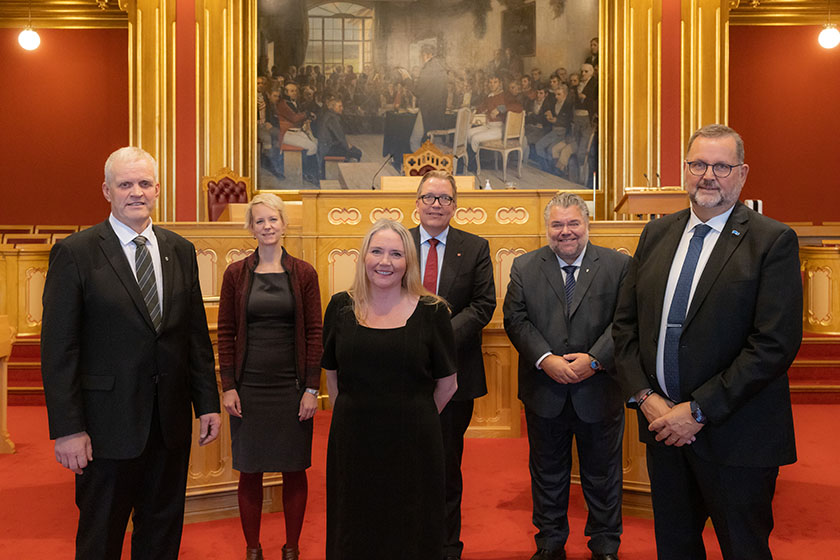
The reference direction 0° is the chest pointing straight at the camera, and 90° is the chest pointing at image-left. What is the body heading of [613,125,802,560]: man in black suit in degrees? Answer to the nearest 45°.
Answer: approximately 45°

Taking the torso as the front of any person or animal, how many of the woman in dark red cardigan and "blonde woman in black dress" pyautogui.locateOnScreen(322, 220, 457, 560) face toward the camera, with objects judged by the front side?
2

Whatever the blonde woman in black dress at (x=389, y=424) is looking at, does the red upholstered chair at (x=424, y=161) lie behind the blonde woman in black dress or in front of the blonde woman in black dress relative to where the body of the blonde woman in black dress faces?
behind

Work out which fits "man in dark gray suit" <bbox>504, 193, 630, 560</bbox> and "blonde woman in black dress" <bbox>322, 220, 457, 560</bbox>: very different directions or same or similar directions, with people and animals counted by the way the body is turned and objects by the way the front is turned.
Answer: same or similar directions

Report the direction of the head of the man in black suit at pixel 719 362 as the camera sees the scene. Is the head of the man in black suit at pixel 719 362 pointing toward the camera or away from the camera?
toward the camera

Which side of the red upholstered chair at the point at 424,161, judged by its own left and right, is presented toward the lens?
front

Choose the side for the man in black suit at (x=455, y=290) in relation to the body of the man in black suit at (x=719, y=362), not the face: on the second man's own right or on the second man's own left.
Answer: on the second man's own right

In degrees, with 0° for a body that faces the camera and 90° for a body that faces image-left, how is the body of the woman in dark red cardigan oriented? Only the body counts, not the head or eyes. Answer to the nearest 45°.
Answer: approximately 0°

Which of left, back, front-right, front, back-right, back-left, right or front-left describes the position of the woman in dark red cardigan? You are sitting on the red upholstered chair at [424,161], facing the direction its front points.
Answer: front

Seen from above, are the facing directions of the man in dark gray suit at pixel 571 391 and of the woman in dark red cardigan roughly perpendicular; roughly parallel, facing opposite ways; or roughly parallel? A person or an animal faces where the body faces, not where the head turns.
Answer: roughly parallel

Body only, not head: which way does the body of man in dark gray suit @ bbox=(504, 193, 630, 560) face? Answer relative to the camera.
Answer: toward the camera
